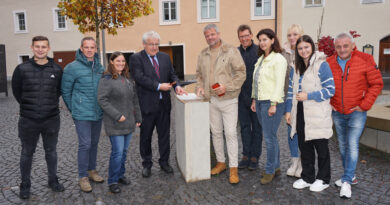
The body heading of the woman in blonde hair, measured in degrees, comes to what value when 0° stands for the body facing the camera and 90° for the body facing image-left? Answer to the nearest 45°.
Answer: approximately 45°

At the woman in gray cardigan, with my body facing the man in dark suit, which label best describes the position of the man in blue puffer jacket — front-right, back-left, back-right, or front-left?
back-left

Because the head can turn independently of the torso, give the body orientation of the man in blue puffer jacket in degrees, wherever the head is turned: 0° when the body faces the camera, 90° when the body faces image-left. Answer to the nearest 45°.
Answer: approximately 315°

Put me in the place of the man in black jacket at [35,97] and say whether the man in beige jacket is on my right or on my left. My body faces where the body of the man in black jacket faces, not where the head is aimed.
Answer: on my left

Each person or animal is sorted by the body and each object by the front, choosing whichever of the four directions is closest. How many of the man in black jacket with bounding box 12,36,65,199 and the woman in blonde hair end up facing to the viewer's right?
0

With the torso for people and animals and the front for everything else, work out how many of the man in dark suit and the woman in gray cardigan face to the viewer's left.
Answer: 0
